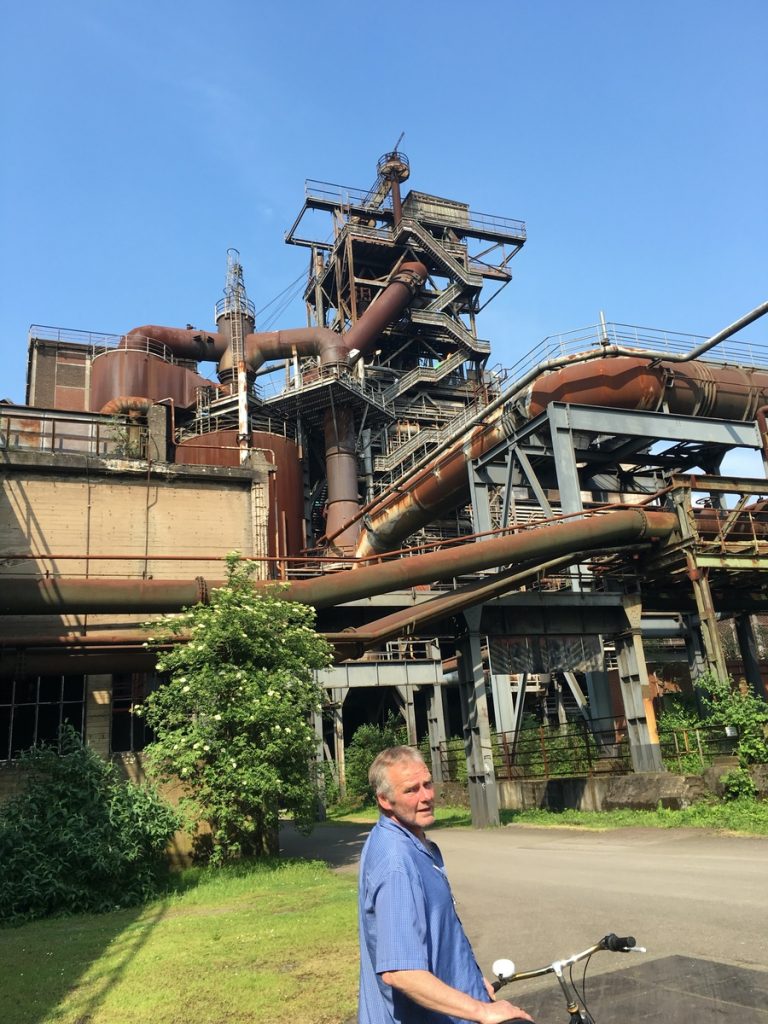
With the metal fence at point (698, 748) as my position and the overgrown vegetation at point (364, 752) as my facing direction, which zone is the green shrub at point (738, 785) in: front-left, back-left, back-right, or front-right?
back-left

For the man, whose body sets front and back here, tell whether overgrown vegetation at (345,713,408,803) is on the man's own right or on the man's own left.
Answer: on the man's own left

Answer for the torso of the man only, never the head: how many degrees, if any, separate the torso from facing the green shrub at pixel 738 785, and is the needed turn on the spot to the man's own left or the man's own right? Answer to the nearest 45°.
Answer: approximately 45° to the man's own left

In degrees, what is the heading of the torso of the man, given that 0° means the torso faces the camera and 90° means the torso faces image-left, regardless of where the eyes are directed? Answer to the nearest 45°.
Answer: approximately 270°

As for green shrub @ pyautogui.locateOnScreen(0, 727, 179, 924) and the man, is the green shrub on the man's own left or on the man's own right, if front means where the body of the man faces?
on the man's own left

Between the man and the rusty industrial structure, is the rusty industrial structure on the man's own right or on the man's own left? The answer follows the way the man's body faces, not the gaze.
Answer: on the man's own left

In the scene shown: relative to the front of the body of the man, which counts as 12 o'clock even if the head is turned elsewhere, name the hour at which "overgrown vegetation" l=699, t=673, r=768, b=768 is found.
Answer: The overgrown vegetation is roughly at 10 o'clock from the man.

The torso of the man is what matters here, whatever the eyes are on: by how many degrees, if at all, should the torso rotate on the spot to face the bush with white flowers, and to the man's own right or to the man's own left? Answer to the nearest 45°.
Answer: approximately 90° to the man's own left
